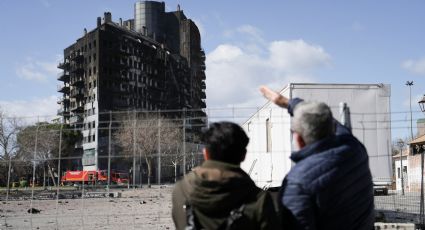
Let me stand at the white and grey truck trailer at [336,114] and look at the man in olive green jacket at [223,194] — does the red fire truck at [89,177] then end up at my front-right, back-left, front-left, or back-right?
back-right

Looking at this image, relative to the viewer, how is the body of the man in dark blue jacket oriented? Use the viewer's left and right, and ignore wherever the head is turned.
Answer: facing away from the viewer and to the left of the viewer

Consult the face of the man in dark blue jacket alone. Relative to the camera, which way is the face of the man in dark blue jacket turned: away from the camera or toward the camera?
away from the camera
